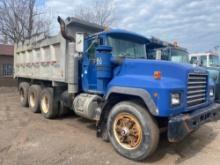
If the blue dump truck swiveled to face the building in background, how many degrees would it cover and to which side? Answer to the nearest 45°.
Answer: approximately 180°

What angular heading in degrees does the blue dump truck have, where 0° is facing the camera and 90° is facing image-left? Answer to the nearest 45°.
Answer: approximately 315°
